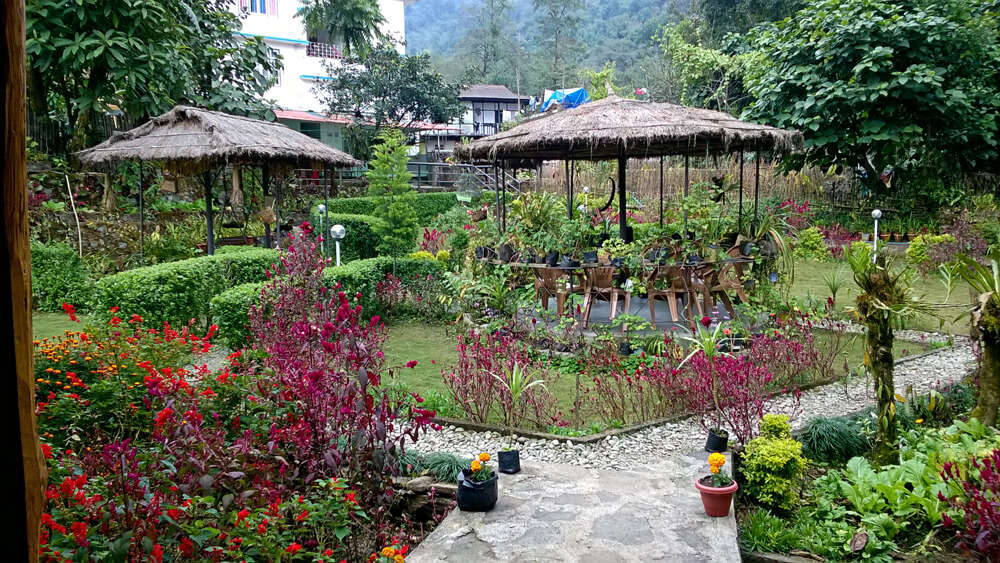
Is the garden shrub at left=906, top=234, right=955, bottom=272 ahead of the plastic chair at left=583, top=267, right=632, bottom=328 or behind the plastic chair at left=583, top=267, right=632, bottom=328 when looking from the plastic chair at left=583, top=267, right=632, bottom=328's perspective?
ahead

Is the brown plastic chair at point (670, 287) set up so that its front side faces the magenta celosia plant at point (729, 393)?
no

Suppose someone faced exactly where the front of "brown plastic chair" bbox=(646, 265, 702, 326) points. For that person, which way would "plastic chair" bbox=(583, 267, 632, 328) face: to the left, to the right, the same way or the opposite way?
the same way

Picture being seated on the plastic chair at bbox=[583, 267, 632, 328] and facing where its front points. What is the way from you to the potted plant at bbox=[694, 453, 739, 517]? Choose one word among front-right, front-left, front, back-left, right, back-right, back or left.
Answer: back-right

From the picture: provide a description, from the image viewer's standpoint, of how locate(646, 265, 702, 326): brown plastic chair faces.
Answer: facing away from the viewer and to the right of the viewer

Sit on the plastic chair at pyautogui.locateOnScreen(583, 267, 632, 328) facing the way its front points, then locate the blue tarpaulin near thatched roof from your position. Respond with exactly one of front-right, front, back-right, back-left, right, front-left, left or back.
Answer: front-left

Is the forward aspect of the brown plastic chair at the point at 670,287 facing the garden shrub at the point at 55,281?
no

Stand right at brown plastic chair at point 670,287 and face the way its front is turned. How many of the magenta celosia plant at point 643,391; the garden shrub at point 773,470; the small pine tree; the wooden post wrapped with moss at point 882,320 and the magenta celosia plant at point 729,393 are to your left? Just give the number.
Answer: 4

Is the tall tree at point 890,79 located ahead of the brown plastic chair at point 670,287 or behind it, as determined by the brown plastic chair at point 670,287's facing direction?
ahead

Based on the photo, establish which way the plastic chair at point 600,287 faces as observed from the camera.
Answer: facing away from the viewer and to the right of the viewer

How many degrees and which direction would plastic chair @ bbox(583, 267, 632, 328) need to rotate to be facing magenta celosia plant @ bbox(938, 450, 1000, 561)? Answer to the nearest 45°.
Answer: approximately 135° to its right

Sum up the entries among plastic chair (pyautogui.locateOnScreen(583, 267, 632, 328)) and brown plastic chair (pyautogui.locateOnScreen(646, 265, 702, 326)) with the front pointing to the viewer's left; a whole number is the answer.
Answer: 0
